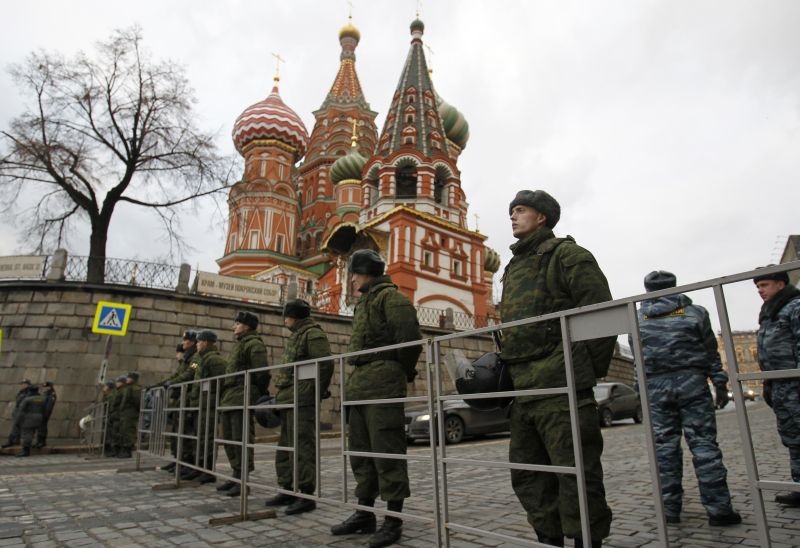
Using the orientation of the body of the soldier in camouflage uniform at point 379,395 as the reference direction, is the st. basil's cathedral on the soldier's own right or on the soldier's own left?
on the soldier's own right

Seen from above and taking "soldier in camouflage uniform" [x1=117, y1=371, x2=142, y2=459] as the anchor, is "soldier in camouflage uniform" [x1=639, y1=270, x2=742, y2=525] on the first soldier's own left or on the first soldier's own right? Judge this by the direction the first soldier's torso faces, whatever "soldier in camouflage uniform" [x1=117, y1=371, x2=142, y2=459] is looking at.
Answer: on the first soldier's own left

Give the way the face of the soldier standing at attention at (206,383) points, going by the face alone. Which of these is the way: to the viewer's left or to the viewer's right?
to the viewer's left

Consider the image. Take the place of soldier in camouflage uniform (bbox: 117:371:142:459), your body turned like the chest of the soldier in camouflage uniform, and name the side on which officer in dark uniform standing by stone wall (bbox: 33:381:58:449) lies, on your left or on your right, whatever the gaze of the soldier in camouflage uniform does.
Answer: on your right

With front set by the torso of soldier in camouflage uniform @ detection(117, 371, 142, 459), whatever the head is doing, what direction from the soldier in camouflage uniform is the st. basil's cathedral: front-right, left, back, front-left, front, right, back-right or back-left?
back-right
